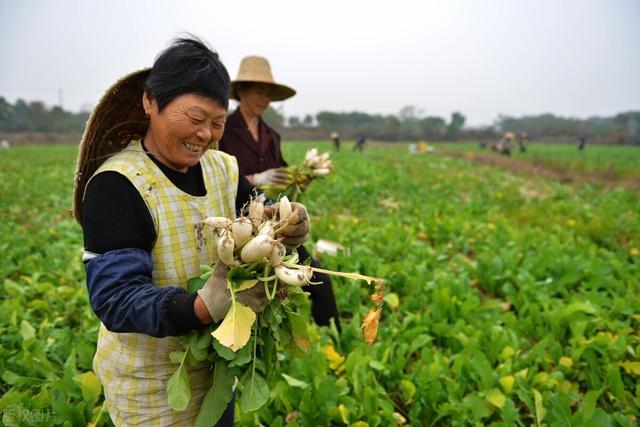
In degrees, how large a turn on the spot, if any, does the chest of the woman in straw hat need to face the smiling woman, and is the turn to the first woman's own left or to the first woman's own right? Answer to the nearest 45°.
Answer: approximately 45° to the first woman's own right

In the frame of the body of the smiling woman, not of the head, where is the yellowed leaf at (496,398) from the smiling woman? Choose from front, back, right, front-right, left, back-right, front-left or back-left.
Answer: front-left

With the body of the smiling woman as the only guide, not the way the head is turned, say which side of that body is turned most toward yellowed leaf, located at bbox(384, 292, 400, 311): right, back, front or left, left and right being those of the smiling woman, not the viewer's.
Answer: left

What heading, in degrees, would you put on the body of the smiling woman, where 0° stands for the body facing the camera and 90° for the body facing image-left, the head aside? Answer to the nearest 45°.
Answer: approximately 315°

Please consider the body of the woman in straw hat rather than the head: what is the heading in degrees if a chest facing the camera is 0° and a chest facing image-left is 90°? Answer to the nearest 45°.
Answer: approximately 315°

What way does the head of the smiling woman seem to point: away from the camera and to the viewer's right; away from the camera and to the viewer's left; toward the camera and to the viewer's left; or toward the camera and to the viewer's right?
toward the camera and to the viewer's right

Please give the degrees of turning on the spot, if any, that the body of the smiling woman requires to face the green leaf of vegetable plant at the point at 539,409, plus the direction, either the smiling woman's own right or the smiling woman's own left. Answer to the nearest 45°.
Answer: approximately 45° to the smiling woman's own left

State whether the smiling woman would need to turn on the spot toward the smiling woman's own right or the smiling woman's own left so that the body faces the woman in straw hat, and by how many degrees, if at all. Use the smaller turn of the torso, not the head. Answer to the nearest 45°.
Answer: approximately 135° to the smiling woman's own left
